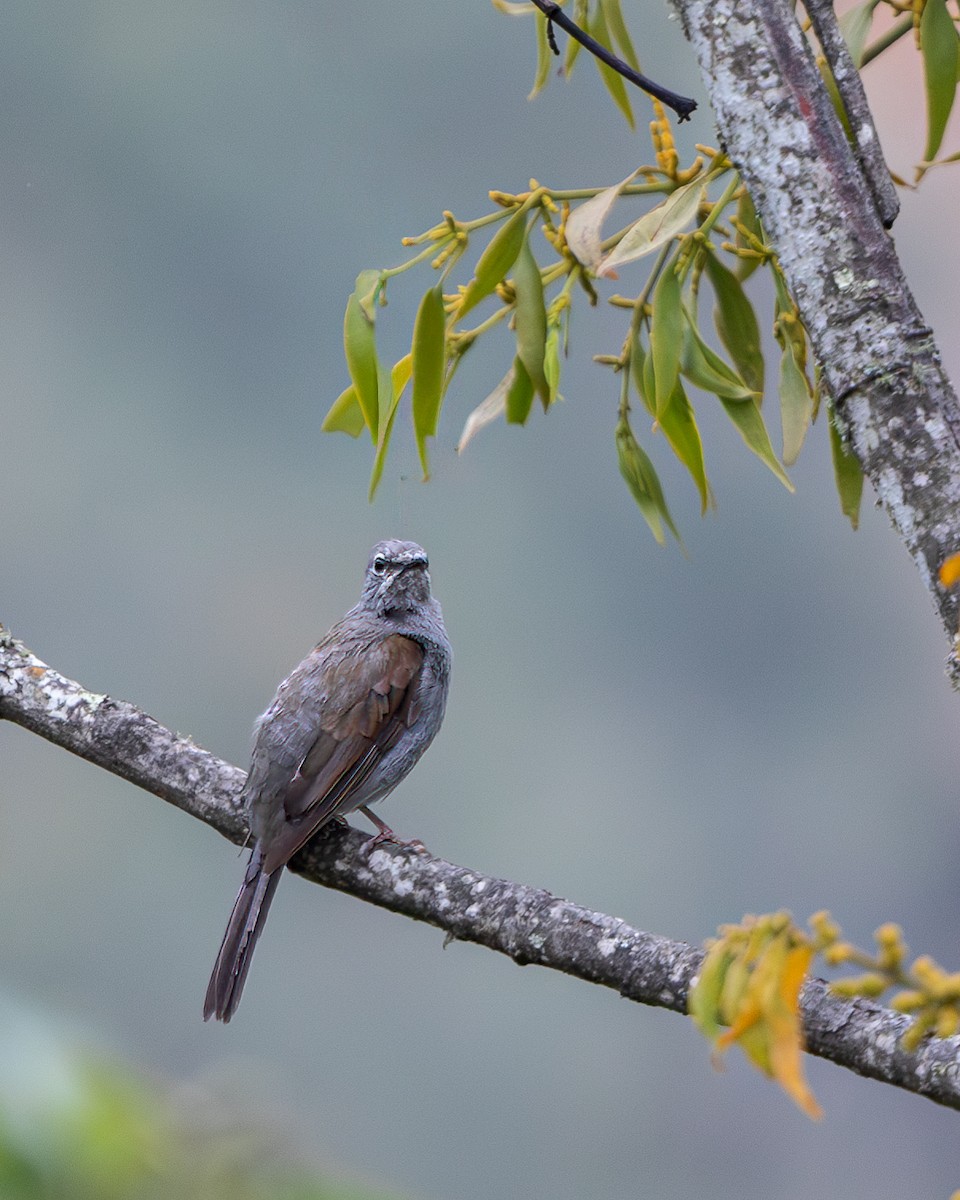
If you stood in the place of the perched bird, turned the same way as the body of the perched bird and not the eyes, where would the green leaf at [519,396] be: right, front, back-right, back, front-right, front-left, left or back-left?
front-right

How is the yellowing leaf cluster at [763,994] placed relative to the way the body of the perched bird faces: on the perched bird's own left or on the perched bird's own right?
on the perched bird's own right

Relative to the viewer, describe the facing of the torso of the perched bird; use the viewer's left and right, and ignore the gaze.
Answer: facing away from the viewer and to the right of the viewer
